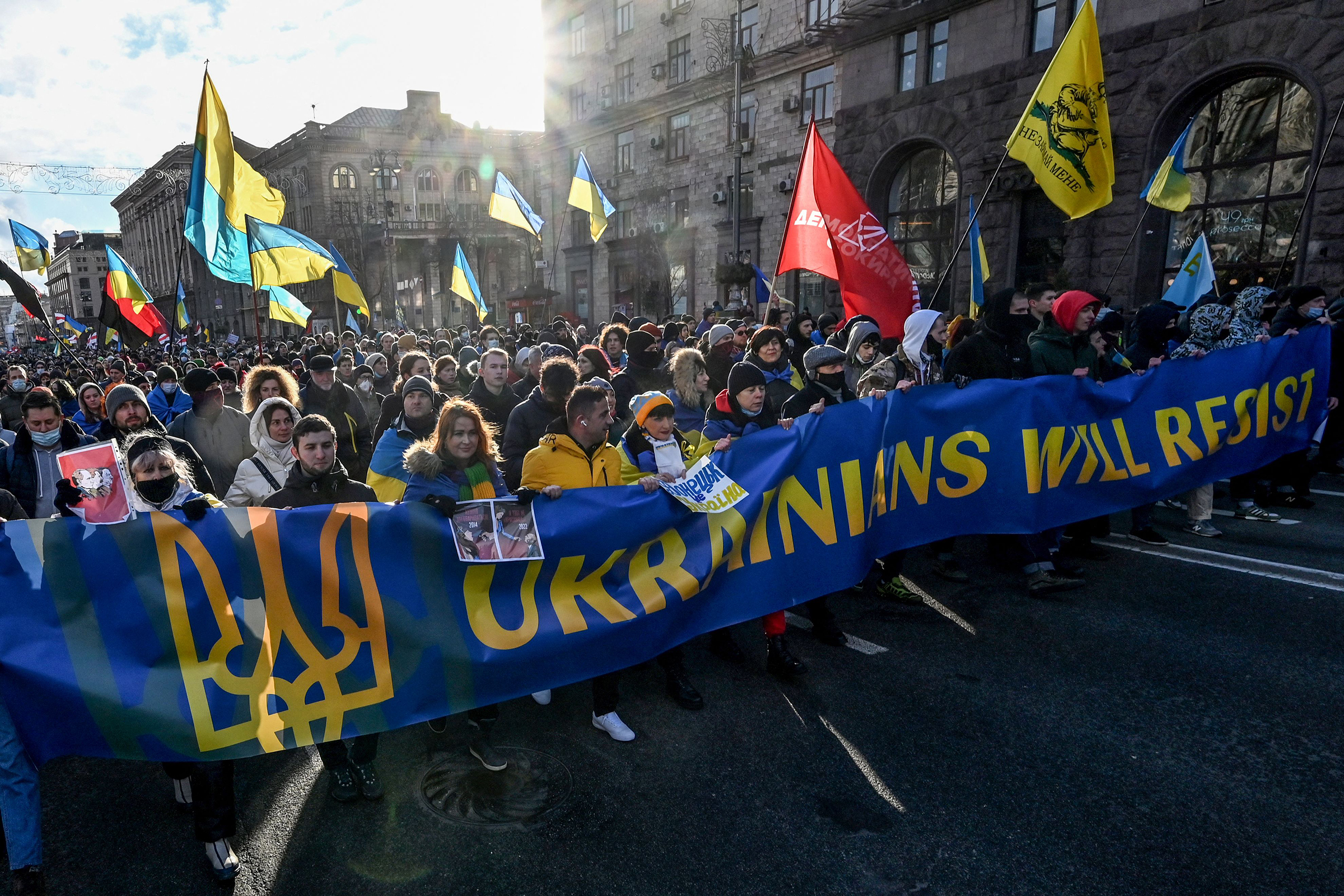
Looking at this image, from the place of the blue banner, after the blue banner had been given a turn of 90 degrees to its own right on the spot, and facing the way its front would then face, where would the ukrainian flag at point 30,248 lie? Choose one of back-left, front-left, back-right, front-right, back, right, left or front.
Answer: right

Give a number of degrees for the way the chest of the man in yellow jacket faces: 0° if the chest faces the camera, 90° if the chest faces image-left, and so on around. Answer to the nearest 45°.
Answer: approximately 315°

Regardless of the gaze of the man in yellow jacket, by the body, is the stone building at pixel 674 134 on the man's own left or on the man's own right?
on the man's own left

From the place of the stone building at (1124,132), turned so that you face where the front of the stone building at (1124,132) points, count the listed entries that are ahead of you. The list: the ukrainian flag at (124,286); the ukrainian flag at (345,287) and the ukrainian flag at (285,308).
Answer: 3

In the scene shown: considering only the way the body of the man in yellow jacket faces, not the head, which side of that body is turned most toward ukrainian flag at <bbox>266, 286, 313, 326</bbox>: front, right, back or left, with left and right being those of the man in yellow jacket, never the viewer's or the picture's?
back

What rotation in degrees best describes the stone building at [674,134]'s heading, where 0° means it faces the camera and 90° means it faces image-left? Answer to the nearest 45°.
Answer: approximately 45°

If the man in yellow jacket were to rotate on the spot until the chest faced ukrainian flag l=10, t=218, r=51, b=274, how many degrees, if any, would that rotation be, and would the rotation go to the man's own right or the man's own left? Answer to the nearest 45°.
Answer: approximately 180°

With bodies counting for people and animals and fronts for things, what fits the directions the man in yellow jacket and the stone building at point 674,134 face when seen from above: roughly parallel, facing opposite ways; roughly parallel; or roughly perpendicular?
roughly perpendicular

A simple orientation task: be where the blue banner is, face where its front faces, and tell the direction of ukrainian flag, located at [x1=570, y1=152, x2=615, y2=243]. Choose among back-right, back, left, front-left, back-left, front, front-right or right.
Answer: back-left

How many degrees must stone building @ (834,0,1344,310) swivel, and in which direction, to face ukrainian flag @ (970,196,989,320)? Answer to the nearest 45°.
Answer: approximately 45° to its left

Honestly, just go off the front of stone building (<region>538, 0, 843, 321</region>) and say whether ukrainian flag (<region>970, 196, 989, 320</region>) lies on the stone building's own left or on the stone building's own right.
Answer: on the stone building's own left
